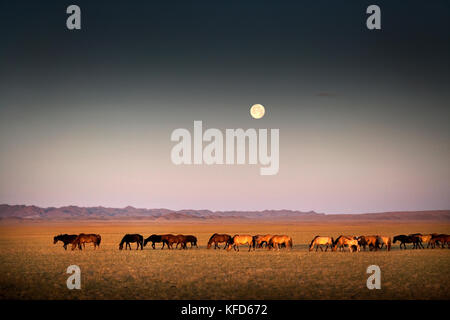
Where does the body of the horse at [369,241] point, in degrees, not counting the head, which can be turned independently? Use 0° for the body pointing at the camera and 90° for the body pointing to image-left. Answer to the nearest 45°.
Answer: approximately 90°
